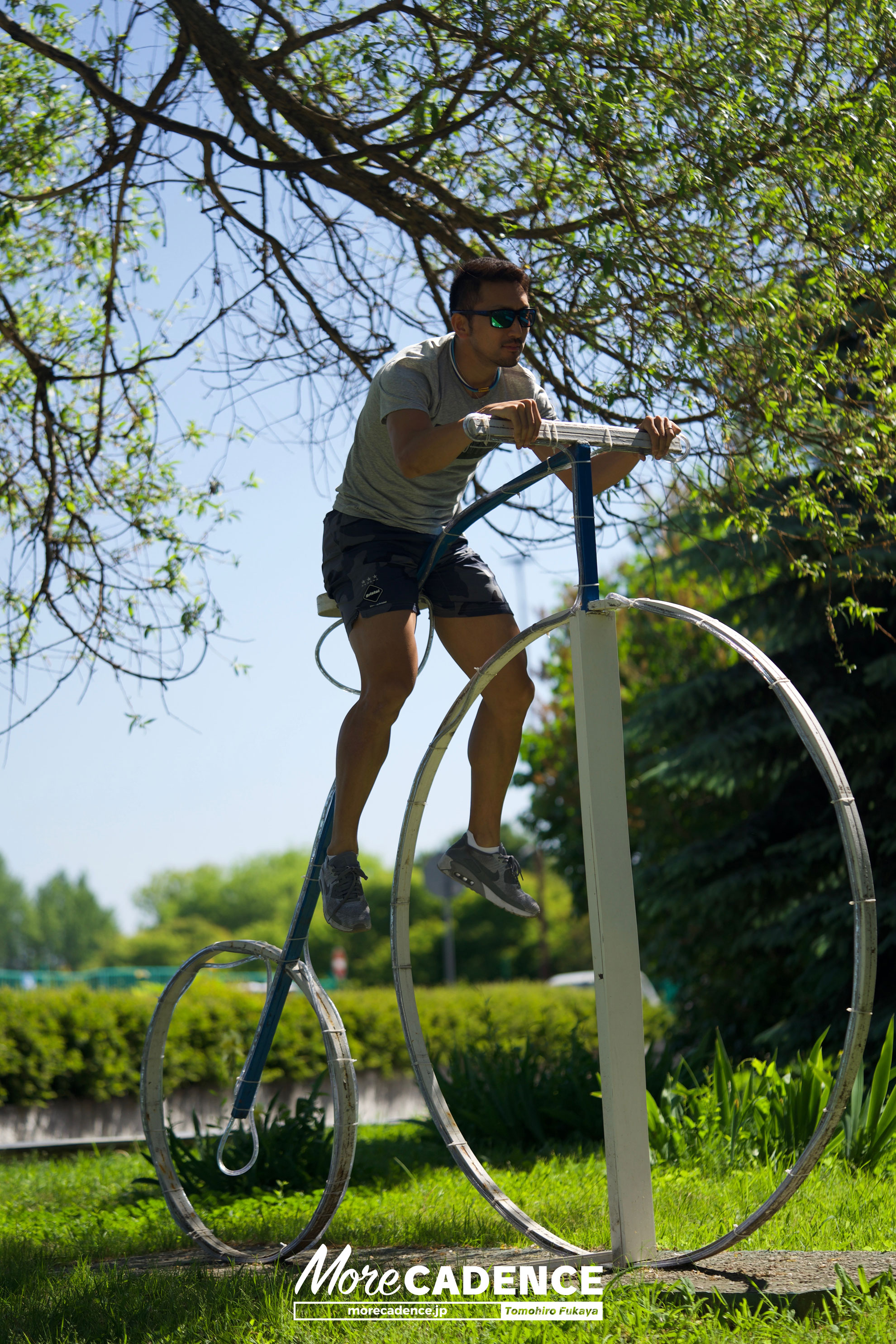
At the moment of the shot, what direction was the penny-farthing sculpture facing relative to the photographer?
facing the viewer and to the right of the viewer

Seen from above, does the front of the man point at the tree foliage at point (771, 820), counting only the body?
no

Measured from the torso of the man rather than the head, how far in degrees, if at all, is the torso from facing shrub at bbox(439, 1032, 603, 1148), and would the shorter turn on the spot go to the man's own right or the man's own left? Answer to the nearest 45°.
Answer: approximately 135° to the man's own left

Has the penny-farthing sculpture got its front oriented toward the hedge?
no

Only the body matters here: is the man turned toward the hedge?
no
